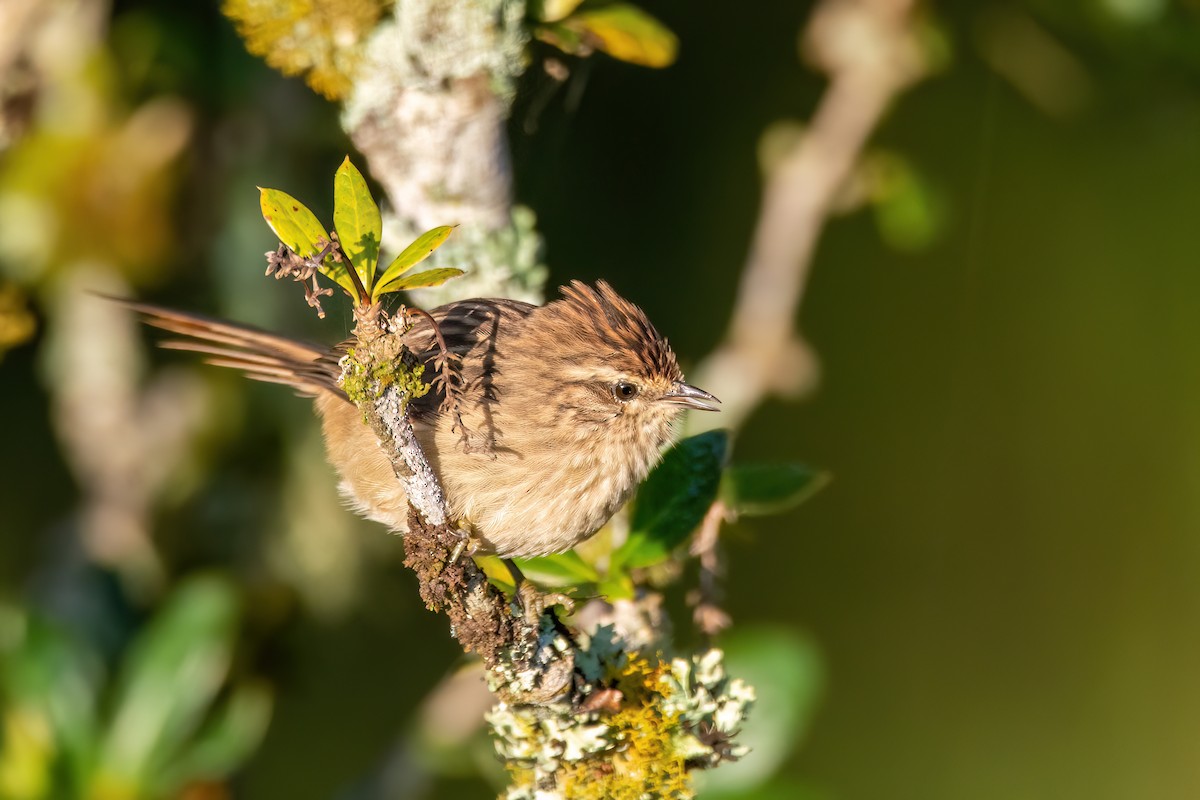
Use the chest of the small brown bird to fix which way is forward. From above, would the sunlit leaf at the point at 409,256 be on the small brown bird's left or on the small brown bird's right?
on the small brown bird's right

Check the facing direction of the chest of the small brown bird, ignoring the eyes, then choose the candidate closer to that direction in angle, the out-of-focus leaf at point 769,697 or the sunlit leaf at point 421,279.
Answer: the out-of-focus leaf

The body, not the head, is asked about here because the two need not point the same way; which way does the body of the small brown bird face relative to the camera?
to the viewer's right

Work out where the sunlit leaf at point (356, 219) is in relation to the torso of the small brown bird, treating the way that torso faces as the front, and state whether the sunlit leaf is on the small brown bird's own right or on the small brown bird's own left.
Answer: on the small brown bird's own right
